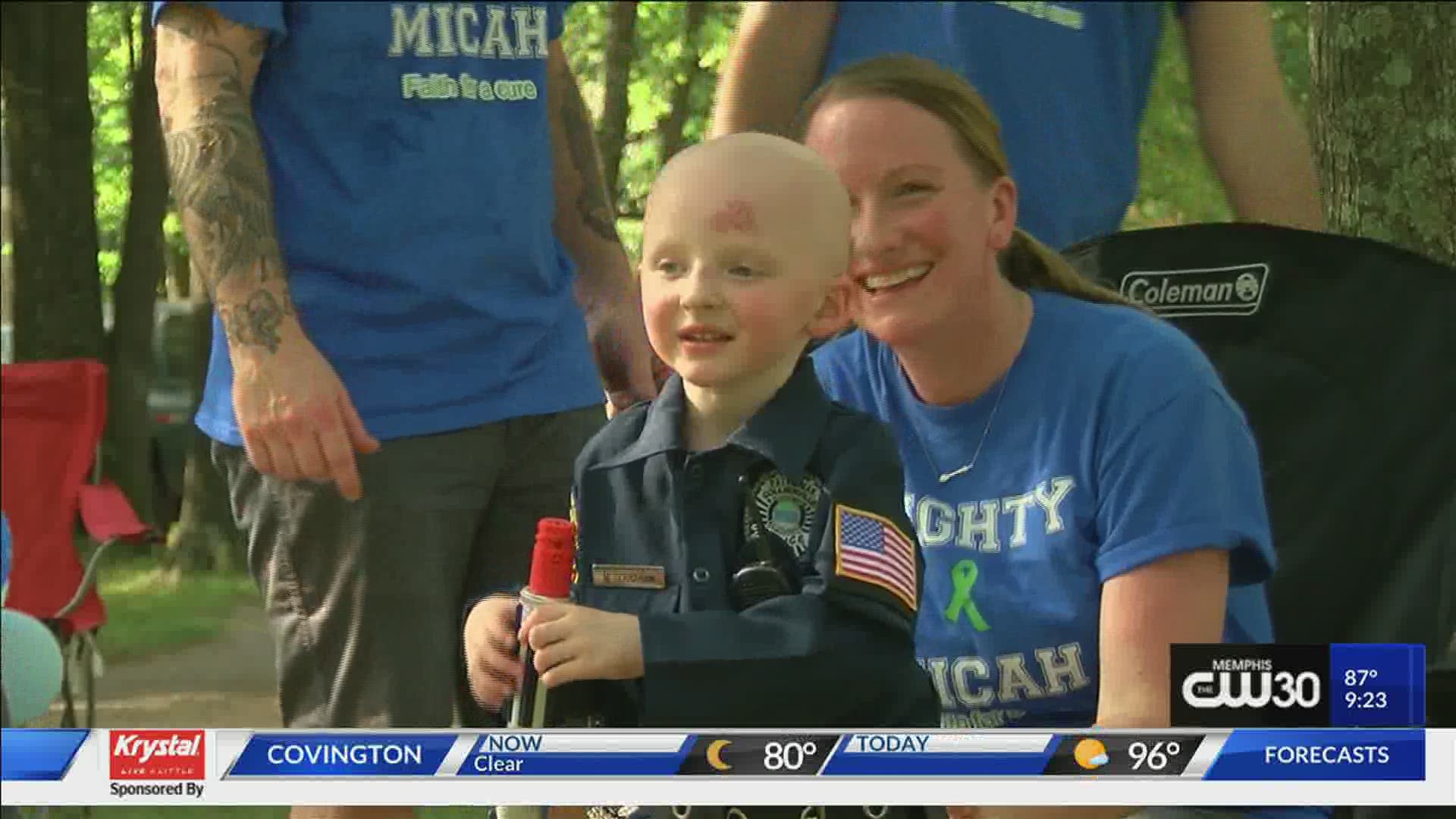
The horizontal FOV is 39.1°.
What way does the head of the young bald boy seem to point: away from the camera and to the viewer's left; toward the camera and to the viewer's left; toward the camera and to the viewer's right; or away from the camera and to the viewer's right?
toward the camera and to the viewer's left

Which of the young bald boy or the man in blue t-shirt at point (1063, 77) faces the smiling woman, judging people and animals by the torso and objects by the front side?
the man in blue t-shirt

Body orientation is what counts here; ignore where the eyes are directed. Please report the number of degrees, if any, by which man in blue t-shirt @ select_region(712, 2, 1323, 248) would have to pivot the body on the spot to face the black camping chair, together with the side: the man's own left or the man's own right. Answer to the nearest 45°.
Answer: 0° — they already face it

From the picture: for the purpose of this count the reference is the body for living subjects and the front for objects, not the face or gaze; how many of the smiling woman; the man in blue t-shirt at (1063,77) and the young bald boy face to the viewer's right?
0

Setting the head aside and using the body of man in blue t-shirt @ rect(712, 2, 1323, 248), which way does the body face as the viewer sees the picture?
toward the camera

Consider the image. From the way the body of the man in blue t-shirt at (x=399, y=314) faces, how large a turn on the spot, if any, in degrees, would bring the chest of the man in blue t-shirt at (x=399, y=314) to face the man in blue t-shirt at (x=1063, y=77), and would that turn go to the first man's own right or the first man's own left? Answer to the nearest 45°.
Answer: approximately 45° to the first man's own left

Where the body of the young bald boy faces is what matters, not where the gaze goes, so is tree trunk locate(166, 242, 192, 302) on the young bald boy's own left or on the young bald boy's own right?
on the young bald boy's own right

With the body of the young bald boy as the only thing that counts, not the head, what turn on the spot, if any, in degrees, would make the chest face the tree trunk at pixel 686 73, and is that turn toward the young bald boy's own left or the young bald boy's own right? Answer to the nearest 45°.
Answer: approximately 135° to the young bald boy's own right

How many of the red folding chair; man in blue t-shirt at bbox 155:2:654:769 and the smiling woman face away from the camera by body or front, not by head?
0

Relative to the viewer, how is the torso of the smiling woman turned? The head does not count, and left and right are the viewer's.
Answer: facing the viewer and to the left of the viewer

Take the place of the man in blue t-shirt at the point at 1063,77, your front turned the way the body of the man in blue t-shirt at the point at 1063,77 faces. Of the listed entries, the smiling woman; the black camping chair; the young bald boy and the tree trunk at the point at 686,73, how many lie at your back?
1

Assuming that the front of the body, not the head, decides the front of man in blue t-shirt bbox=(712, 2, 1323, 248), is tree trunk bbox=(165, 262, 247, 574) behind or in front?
behind

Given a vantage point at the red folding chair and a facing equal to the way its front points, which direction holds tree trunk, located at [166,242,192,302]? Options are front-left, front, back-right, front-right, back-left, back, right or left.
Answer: back-left

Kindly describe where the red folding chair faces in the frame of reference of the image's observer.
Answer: facing the viewer and to the right of the viewer

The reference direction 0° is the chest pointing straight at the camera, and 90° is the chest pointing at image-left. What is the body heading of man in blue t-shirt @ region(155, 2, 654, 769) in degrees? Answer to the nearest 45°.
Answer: approximately 315°
